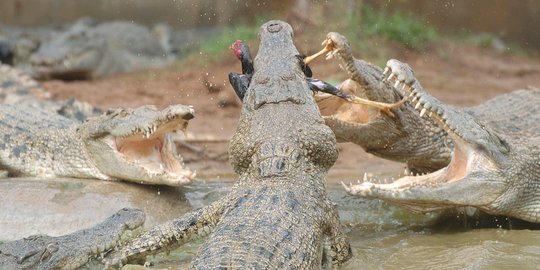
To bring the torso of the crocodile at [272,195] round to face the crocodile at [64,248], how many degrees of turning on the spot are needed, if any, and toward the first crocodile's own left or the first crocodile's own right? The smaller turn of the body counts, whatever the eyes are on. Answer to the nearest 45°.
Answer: approximately 90° to the first crocodile's own left

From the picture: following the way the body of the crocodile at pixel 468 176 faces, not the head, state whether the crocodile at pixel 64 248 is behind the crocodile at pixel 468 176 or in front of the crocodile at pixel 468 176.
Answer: in front

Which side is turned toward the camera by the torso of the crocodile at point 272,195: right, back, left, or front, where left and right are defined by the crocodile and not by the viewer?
back

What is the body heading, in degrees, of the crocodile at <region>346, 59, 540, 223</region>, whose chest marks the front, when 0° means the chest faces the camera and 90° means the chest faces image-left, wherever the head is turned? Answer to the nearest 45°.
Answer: approximately 90°

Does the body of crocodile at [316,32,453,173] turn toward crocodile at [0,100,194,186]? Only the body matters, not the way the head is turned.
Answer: yes

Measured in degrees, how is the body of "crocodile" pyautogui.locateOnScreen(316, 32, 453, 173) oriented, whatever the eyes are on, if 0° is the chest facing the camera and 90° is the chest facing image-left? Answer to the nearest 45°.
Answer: approximately 90°

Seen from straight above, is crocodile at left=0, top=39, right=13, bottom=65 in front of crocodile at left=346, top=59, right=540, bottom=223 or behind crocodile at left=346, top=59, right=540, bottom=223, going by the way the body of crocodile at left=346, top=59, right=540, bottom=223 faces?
in front

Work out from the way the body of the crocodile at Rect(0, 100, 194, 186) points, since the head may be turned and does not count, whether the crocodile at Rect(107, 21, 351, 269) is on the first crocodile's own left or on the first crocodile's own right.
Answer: on the first crocodile's own right

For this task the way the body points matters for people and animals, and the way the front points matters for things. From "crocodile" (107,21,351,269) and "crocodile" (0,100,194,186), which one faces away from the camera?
"crocodile" (107,21,351,269)

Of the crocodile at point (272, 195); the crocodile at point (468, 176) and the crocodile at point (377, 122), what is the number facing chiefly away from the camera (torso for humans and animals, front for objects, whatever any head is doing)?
1

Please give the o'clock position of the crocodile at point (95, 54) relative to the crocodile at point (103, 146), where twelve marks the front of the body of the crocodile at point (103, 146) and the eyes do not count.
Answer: the crocodile at point (95, 54) is roughly at 9 o'clock from the crocodile at point (103, 146).

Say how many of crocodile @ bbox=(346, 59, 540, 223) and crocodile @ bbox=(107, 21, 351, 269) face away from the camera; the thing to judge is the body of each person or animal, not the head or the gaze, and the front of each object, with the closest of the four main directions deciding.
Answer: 1

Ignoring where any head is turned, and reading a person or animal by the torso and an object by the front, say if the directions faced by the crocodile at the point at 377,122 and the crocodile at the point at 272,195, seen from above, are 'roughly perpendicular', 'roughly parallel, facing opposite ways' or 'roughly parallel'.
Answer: roughly perpendicular

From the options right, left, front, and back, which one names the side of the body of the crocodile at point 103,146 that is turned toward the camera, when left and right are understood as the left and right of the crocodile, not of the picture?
right

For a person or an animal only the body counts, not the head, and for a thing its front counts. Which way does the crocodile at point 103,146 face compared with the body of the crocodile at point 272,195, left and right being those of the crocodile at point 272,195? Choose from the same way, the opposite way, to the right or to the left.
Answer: to the right
